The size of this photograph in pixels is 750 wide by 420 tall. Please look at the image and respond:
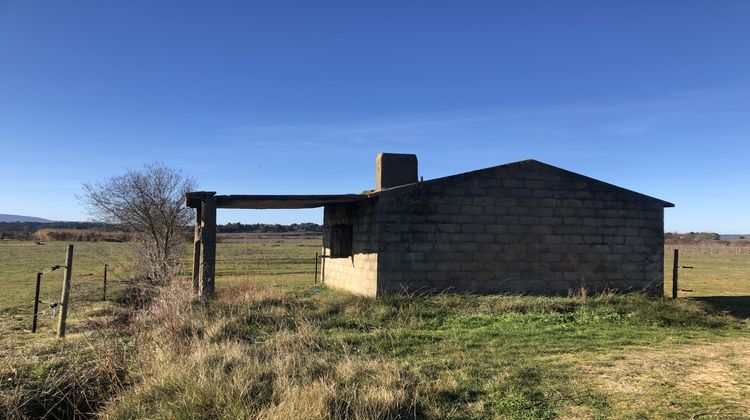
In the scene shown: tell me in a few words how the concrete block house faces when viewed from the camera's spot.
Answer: facing to the left of the viewer

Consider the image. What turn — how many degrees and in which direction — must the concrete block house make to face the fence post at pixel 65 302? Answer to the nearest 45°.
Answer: approximately 45° to its left
